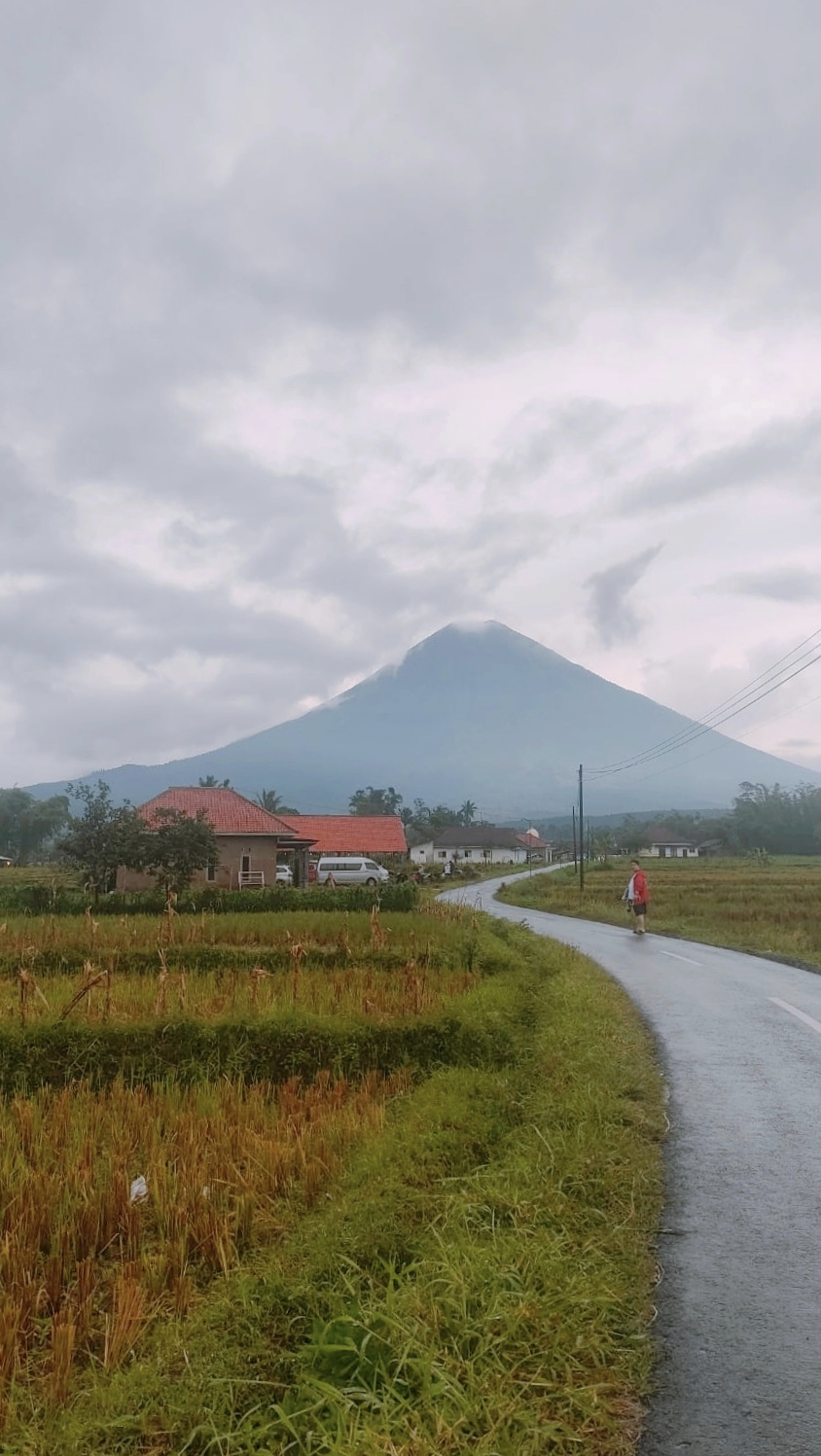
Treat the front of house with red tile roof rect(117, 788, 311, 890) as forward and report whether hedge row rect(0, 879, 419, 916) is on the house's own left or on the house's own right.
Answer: on the house's own right

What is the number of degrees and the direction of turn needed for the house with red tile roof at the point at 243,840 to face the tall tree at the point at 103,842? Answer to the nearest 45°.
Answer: approximately 90° to its right

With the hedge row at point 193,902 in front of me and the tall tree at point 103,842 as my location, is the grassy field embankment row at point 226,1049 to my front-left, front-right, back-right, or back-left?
front-right

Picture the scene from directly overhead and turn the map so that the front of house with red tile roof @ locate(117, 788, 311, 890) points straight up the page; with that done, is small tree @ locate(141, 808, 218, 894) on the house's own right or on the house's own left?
on the house's own right
